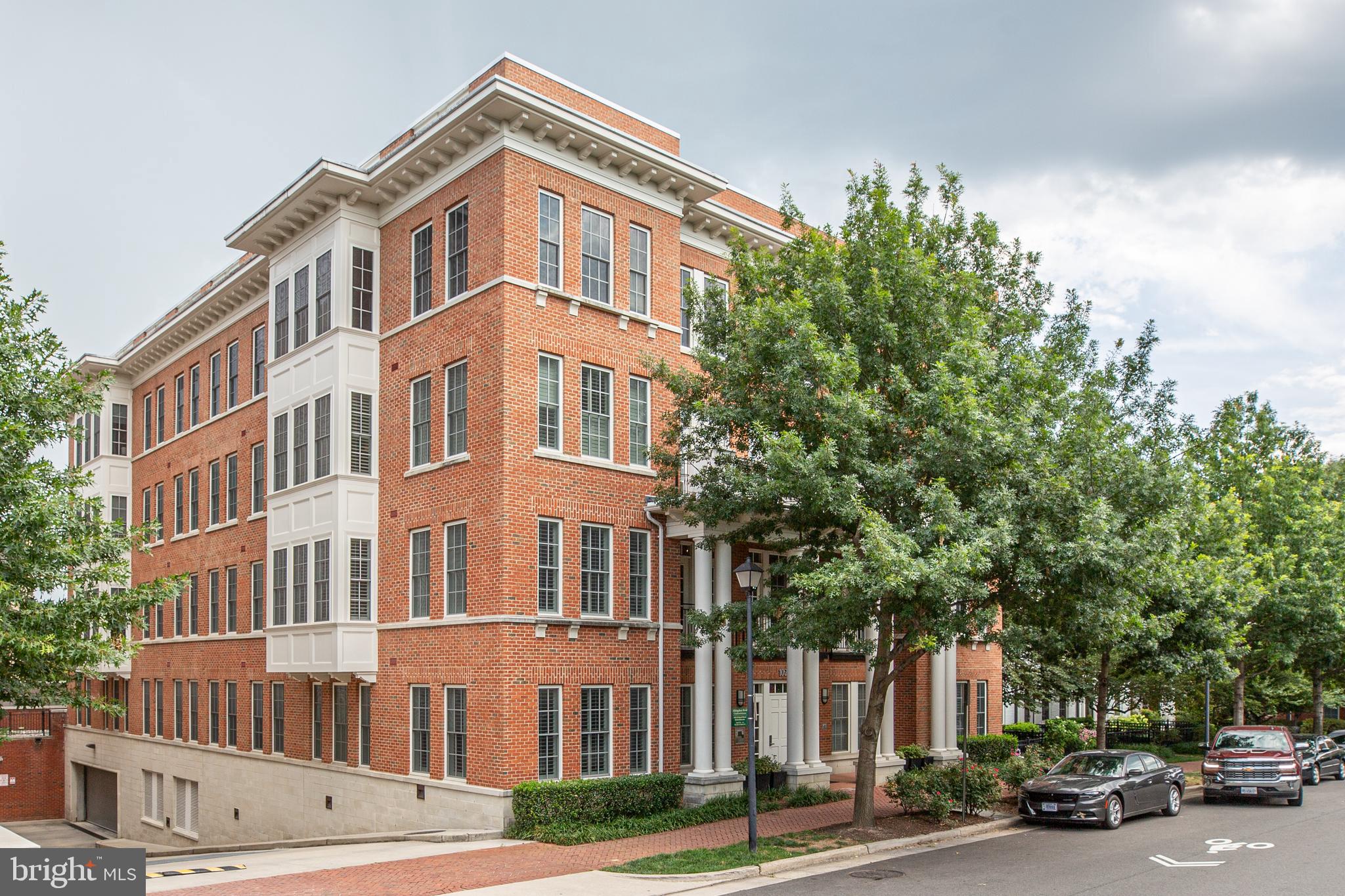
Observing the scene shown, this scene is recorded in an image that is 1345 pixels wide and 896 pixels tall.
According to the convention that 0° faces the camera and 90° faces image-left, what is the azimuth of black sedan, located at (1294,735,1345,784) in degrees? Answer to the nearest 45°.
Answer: approximately 45°

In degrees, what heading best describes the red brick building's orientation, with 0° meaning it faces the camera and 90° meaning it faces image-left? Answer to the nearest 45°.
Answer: approximately 315°

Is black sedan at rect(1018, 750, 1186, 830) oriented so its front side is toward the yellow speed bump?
yes

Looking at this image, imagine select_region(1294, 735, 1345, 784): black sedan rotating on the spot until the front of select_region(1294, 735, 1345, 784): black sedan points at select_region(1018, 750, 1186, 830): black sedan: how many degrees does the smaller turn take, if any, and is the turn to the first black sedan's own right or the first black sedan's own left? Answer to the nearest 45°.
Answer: approximately 45° to the first black sedan's own left

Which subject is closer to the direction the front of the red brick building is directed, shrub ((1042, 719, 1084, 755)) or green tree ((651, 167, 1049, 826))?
the green tree
